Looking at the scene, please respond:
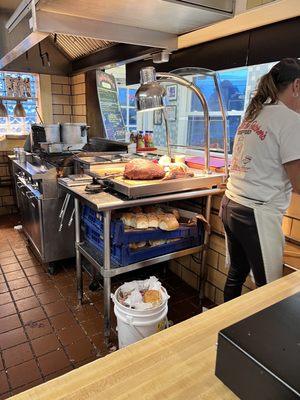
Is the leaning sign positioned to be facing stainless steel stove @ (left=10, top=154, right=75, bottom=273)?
no

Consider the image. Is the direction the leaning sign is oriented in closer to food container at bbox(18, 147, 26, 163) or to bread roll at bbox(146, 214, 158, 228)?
the bread roll

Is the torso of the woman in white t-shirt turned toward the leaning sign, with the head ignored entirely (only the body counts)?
no

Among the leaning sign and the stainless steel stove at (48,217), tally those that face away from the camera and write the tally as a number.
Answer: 0

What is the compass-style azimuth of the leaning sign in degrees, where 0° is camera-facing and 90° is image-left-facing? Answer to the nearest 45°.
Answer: approximately 315°

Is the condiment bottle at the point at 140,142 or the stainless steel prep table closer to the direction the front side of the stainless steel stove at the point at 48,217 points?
the stainless steel prep table

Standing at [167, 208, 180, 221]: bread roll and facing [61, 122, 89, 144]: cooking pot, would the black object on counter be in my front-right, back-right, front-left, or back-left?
back-left

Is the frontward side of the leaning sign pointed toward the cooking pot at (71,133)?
no

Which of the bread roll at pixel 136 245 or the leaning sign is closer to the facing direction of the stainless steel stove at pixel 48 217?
the bread roll
